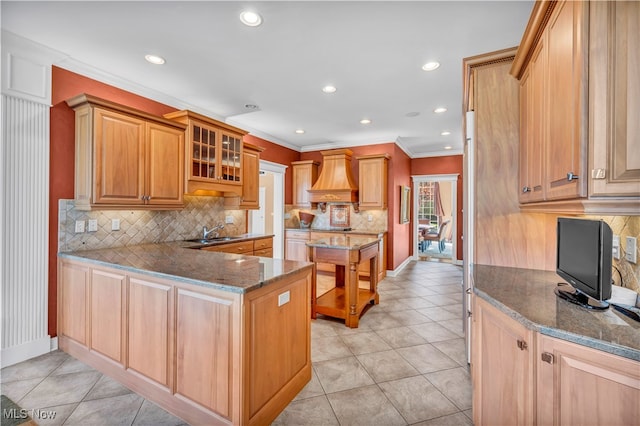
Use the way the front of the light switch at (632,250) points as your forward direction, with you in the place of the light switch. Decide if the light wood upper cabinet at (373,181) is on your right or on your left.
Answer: on your right

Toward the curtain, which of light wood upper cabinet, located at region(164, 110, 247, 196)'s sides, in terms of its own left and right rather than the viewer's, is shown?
left

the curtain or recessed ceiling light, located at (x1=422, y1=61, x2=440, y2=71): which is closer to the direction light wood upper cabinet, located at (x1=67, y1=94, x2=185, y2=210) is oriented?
the recessed ceiling light

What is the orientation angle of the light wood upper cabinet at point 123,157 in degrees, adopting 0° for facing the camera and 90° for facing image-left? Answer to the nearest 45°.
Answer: approximately 315°

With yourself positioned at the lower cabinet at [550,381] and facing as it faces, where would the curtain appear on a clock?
The curtain is roughly at 4 o'clock from the lower cabinet.
